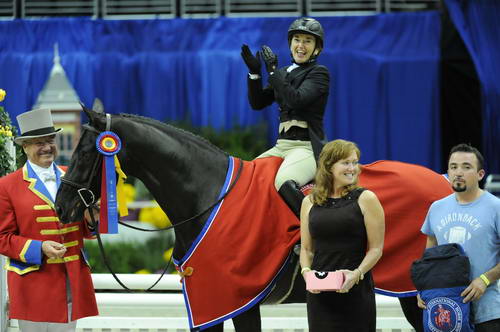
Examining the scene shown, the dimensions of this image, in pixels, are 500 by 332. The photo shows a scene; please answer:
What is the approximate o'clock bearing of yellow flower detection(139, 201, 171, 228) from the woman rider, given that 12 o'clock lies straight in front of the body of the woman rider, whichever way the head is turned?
The yellow flower is roughly at 4 o'clock from the woman rider.

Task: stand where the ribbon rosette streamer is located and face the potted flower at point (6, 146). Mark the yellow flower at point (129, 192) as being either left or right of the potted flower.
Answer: right

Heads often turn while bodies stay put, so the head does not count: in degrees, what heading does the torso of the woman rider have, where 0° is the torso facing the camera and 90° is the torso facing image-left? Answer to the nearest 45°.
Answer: approximately 45°

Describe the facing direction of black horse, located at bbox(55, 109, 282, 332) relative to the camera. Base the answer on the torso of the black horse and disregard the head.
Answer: to the viewer's left

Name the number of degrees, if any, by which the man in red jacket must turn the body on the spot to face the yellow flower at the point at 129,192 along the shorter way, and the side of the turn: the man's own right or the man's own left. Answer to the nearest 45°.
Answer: approximately 135° to the man's own left

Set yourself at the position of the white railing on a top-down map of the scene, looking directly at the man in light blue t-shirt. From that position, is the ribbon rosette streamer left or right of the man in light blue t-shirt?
right

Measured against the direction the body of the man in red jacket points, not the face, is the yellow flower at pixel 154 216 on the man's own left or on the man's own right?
on the man's own left

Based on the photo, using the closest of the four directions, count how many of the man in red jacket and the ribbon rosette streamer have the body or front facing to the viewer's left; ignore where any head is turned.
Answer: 0

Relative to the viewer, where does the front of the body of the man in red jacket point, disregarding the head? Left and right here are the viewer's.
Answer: facing the viewer and to the right of the viewer

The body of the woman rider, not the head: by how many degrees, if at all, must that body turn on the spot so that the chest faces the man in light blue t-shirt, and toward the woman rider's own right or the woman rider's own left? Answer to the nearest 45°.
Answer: approximately 90° to the woman rider's own left

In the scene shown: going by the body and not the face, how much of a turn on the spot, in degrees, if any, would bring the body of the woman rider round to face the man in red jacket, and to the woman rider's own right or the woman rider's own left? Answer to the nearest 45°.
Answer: approximately 45° to the woman rider's own right

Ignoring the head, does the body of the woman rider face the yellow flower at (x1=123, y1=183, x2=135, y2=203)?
no

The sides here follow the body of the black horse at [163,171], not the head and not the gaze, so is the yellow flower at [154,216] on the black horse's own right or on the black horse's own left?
on the black horse's own right

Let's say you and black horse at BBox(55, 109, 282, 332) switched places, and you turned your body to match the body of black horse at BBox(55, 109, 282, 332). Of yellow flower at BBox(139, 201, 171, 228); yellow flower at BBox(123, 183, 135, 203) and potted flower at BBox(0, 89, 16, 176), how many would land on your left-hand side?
0

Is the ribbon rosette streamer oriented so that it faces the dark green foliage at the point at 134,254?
no

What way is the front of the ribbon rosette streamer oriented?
toward the camera

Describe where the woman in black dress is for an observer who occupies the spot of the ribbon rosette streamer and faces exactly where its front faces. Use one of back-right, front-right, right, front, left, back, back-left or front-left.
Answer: front-left
